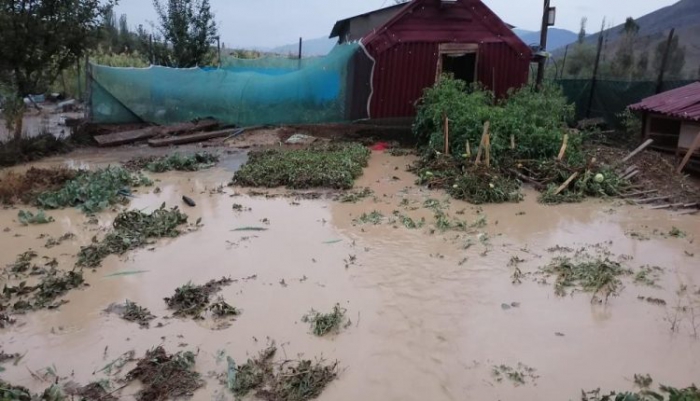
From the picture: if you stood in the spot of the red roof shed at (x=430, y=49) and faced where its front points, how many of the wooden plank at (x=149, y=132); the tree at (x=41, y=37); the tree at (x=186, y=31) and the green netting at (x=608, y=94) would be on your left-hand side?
1

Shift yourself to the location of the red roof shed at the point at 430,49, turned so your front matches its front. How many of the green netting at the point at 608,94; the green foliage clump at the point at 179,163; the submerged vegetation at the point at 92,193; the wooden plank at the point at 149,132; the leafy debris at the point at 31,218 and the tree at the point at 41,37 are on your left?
1

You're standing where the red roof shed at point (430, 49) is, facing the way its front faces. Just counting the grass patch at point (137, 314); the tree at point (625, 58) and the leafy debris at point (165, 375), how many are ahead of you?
2

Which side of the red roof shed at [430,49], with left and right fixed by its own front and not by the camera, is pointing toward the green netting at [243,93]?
right

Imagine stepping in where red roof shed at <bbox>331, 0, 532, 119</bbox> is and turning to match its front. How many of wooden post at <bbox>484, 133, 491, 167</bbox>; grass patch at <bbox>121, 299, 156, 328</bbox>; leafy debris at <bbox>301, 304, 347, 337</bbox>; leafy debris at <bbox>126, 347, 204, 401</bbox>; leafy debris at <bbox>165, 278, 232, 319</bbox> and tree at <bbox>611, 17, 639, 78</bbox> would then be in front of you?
5

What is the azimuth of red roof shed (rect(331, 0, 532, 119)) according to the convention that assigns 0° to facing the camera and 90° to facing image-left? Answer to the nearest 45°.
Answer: approximately 0°

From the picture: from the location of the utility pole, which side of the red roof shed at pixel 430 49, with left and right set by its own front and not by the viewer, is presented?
left

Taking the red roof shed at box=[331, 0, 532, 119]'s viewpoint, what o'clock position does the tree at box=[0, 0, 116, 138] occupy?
The tree is roughly at 2 o'clock from the red roof shed.

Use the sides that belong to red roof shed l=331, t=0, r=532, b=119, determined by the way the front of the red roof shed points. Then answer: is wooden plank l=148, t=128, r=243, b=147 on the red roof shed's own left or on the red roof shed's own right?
on the red roof shed's own right

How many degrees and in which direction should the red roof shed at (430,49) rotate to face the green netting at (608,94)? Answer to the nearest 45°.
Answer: approximately 90° to its left

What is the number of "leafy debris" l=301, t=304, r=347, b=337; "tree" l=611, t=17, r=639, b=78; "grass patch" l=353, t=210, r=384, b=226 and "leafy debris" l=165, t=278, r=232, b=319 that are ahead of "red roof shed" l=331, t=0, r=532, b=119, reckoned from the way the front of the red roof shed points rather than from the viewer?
3

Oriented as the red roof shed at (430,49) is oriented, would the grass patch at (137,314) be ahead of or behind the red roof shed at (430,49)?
ahead

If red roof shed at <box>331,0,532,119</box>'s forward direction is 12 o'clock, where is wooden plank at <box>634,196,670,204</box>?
The wooden plank is roughly at 11 o'clock from the red roof shed.

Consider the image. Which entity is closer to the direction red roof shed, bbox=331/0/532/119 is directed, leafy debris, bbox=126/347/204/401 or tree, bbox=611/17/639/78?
the leafy debris

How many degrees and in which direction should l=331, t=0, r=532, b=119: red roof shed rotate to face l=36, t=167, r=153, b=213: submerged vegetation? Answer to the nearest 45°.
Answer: approximately 45° to its right

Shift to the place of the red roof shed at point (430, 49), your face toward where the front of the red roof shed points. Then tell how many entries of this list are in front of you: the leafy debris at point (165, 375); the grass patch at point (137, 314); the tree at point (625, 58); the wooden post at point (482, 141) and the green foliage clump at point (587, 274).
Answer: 4

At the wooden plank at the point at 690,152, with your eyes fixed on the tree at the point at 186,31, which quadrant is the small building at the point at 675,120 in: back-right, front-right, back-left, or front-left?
front-right

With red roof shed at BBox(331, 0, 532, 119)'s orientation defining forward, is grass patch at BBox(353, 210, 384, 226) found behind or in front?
in front

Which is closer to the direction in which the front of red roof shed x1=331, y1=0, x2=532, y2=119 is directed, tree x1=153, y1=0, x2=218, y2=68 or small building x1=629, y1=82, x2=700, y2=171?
the small building

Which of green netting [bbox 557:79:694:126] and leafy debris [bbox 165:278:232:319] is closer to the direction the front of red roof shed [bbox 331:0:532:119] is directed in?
the leafy debris

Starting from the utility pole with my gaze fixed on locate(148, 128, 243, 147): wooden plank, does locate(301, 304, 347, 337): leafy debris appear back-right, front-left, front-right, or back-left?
front-left
